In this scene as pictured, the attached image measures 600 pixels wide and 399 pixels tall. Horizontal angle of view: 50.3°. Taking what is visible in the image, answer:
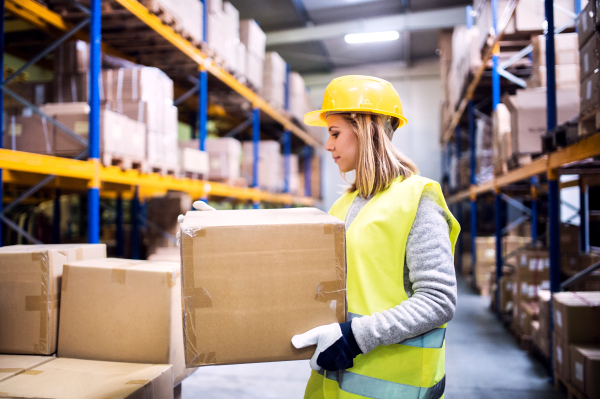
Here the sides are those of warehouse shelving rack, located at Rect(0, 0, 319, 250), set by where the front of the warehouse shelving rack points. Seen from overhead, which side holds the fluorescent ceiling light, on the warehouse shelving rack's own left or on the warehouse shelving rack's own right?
on the warehouse shelving rack's own left

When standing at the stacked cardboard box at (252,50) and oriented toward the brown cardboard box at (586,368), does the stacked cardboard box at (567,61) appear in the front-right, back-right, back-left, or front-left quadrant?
front-left

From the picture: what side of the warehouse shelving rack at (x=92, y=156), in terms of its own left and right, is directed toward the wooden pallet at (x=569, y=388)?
front

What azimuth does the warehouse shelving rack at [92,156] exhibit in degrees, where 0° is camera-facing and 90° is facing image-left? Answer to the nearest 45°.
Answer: approximately 315°

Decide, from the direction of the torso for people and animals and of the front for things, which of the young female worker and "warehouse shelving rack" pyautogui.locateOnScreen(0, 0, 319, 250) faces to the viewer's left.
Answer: the young female worker

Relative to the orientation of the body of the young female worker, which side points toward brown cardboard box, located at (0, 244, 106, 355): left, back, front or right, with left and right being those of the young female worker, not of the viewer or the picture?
front

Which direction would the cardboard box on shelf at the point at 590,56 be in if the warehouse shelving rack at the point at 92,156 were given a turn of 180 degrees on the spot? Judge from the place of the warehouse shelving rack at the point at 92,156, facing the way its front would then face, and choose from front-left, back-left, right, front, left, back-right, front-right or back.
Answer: back

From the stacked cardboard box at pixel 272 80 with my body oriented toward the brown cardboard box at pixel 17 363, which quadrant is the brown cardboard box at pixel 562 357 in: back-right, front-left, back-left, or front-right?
front-left

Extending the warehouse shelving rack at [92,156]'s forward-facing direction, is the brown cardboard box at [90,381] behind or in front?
in front

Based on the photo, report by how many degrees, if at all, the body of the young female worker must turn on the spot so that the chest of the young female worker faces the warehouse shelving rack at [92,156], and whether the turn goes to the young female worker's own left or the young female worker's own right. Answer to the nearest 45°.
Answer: approximately 45° to the young female worker's own right

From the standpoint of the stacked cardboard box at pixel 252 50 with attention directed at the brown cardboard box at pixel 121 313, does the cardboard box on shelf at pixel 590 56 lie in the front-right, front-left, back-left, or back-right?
front-left

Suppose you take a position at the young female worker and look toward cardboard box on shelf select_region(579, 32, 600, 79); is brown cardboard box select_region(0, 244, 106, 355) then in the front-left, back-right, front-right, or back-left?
back-left

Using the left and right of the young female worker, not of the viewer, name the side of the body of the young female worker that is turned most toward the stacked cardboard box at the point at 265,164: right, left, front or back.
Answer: right

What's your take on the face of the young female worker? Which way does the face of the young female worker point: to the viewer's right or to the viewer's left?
to the viewer's left

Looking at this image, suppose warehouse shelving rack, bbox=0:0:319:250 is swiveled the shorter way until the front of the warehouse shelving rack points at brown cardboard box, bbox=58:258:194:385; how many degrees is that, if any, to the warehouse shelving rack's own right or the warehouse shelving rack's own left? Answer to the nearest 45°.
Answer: approximately 45° to the warehouse shelving rack's own right

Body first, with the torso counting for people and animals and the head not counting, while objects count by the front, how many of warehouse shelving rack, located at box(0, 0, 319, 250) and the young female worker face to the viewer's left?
1

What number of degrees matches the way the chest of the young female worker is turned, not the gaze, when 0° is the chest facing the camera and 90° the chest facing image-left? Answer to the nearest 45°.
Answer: approximately 90°

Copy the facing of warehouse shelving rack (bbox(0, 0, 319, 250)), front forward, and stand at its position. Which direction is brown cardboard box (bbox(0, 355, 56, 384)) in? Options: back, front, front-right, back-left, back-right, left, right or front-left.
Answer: front-right
